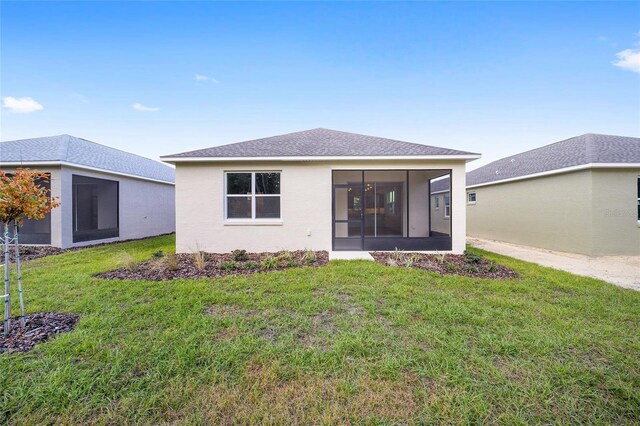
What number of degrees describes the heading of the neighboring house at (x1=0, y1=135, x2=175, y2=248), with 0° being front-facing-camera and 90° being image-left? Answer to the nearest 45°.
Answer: approximately 225°

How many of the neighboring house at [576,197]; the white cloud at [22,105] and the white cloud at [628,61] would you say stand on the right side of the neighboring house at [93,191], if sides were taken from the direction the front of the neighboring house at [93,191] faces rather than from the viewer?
2

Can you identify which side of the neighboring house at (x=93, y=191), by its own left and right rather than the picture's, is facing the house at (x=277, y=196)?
right

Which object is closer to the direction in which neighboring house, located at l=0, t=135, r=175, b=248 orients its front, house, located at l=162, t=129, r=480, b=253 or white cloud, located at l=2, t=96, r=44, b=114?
the white cloud

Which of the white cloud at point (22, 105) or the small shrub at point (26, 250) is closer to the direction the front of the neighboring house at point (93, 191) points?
the white cloud

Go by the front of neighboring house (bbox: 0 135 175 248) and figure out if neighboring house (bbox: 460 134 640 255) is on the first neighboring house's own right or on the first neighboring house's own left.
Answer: on the first neighboring house's own right

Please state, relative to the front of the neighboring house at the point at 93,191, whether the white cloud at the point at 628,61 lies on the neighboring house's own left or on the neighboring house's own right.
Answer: on the neighboring house's own right

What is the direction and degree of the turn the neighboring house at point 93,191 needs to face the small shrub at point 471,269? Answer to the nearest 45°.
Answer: approximately 90° to its right

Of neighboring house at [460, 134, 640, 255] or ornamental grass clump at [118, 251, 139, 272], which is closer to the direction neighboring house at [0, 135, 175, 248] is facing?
the neighboring house

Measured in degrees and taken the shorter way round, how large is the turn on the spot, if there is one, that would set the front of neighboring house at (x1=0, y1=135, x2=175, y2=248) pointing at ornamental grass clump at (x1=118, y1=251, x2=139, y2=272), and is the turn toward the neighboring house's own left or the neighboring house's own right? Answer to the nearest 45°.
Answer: approximately 135° to the neighboring house's own right

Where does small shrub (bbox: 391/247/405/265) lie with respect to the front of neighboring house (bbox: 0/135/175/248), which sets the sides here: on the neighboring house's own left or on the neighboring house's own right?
on the neighboring house's own right

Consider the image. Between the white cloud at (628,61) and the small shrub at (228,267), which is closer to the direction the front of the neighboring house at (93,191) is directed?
the white cloud
